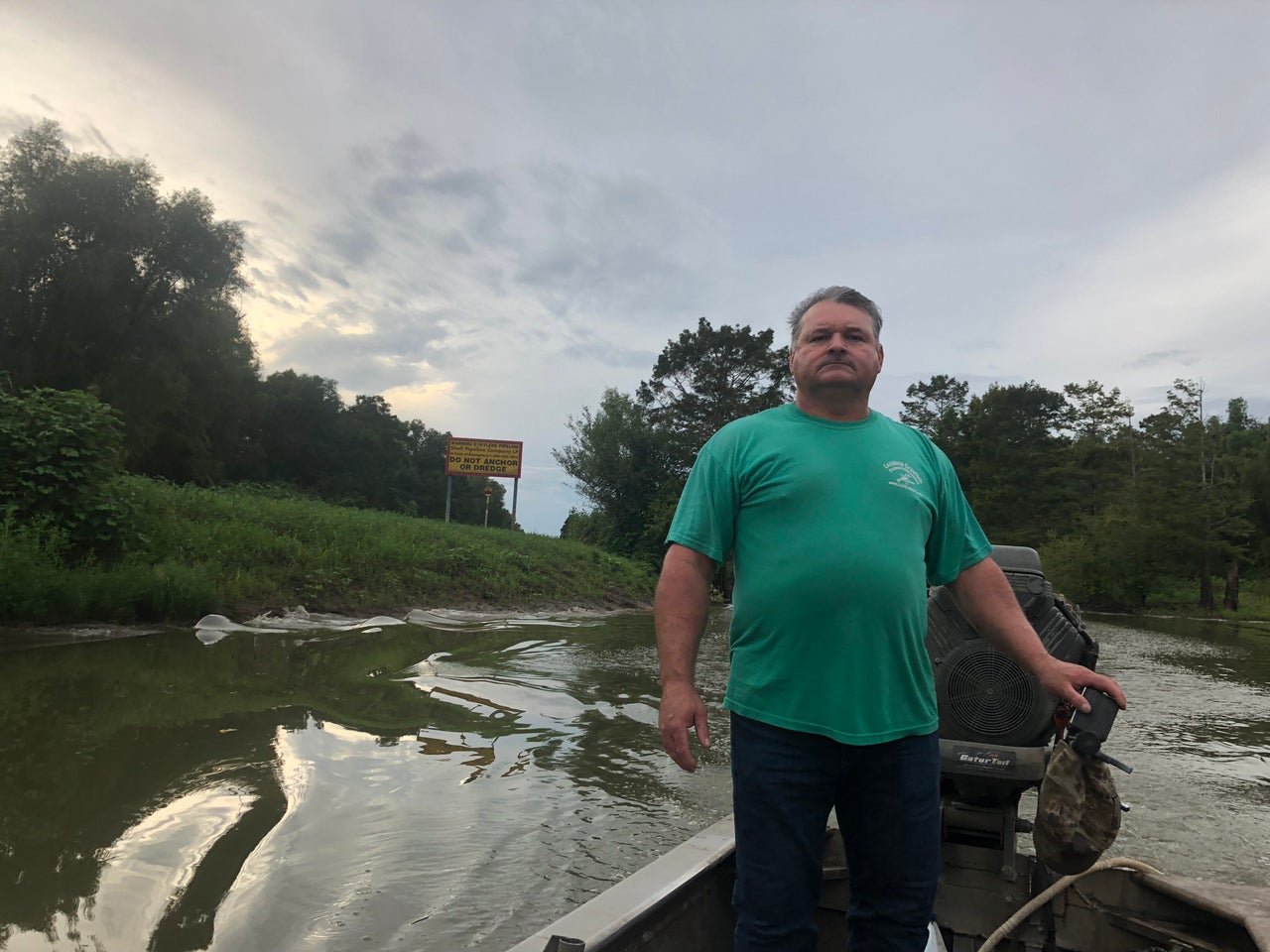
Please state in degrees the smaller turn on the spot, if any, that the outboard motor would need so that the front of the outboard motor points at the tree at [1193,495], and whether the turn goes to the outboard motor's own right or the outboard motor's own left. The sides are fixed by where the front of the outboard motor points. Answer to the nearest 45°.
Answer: approximately 180°

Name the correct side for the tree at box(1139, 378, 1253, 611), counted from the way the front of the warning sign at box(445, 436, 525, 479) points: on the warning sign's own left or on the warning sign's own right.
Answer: on the warning sign's own left

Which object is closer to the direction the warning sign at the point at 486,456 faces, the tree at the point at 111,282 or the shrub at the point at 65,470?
the shrub

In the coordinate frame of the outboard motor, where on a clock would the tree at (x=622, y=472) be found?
The tree is roughly at 5 o'clock from the outboard motor.

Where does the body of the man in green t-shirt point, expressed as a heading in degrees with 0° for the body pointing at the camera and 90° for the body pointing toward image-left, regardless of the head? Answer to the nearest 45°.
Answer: approximately 0°

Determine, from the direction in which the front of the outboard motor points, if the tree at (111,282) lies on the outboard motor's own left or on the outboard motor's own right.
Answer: on the outboard motor's own right

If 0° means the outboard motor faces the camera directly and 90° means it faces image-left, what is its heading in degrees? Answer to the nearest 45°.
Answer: approximately 0°

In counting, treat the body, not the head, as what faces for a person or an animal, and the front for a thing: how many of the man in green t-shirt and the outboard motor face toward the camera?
2

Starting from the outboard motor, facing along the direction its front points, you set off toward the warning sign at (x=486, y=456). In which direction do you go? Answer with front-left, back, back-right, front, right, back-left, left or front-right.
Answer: back-right

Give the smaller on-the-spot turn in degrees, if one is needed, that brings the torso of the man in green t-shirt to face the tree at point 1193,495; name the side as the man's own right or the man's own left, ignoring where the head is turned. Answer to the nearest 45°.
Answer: approximately 180°

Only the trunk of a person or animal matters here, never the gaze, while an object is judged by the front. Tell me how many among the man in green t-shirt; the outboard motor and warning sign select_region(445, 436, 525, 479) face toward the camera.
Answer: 3

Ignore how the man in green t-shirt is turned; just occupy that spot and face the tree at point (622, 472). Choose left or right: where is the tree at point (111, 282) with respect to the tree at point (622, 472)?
left

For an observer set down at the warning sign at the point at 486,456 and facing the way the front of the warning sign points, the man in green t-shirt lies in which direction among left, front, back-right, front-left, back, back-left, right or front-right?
front

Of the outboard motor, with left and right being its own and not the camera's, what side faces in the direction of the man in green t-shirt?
front
